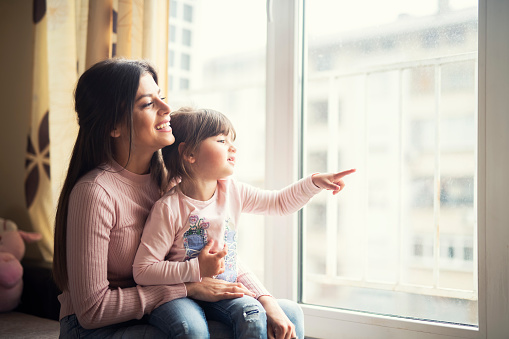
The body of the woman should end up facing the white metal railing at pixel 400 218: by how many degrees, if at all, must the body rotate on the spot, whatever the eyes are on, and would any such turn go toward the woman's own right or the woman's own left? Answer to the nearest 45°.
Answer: approximately 45° to the woman's own left

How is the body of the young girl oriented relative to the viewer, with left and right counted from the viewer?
facing the viewer and to the right of the viewer

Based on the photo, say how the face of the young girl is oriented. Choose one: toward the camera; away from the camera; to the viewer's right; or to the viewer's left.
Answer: to the viewer's right

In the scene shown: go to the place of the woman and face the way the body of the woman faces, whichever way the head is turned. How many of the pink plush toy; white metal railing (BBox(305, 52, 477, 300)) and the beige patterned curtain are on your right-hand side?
0

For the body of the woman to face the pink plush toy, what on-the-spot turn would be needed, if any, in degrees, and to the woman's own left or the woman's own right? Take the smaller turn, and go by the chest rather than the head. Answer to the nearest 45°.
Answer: approximately 135° to the woman's own left

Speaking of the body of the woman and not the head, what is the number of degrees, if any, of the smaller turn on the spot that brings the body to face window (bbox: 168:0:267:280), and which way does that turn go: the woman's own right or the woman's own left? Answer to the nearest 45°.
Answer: approximately 90° to the woman's own left

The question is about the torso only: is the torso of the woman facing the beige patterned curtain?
no

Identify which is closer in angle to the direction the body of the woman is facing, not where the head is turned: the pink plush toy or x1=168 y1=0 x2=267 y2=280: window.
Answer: the window

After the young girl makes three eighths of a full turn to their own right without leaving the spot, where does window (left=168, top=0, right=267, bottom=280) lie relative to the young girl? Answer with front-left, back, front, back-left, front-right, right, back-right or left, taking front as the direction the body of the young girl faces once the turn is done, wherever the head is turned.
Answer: right

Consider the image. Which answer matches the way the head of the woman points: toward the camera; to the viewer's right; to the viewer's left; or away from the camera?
to the viewer's right

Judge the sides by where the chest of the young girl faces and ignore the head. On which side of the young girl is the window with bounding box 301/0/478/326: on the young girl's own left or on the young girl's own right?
on the young girl's own left

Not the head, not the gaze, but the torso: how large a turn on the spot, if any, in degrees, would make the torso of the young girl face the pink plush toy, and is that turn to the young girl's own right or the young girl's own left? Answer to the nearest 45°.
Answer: approximately 180°

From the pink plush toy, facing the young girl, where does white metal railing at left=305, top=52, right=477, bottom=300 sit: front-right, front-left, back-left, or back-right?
front-left

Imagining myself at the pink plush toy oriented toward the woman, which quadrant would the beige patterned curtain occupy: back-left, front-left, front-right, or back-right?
front-left

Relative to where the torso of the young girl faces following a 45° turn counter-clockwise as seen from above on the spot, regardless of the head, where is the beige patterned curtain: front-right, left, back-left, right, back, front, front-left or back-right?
back-left

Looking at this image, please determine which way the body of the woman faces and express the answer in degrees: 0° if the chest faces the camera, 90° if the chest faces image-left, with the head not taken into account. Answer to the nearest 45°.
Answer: approximately 270°
